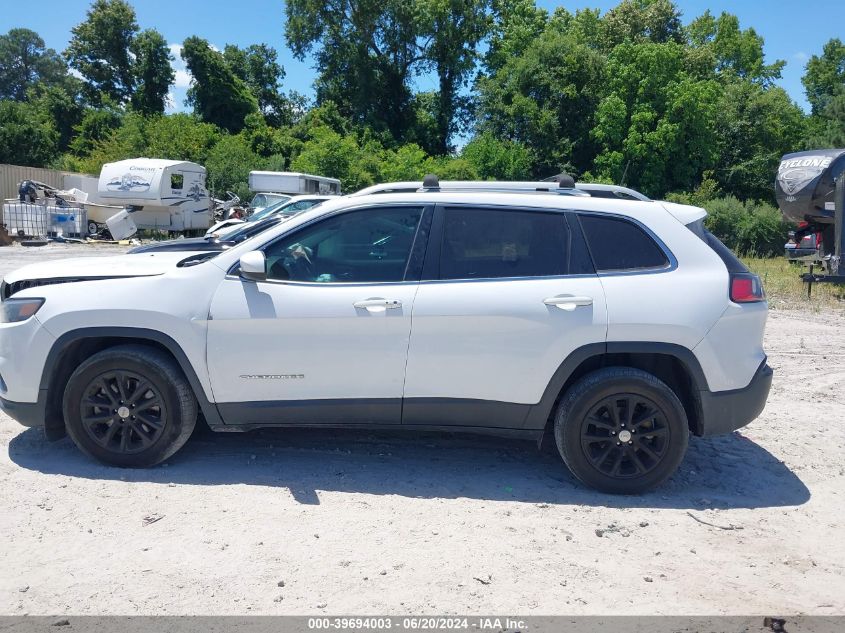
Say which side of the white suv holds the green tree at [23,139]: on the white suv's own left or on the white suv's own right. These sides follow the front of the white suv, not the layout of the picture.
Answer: on the white suv's own right

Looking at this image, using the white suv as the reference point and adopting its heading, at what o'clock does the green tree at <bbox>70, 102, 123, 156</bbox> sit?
The green tree is roughly at 2 o'clock from the white suv.

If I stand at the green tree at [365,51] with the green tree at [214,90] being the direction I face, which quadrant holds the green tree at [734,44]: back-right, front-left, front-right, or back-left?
back-right

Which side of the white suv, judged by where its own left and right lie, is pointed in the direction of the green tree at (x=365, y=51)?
right

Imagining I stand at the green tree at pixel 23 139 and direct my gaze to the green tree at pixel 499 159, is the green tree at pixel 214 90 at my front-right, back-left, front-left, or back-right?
front-left

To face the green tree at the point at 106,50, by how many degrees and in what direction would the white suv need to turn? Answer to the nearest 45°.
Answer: approximately 45° to its right

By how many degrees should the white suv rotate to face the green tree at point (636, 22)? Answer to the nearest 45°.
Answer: approximately 90° to its right

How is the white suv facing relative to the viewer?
to the viewer's left

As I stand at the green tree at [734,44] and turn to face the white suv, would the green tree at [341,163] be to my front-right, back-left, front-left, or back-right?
front-right
